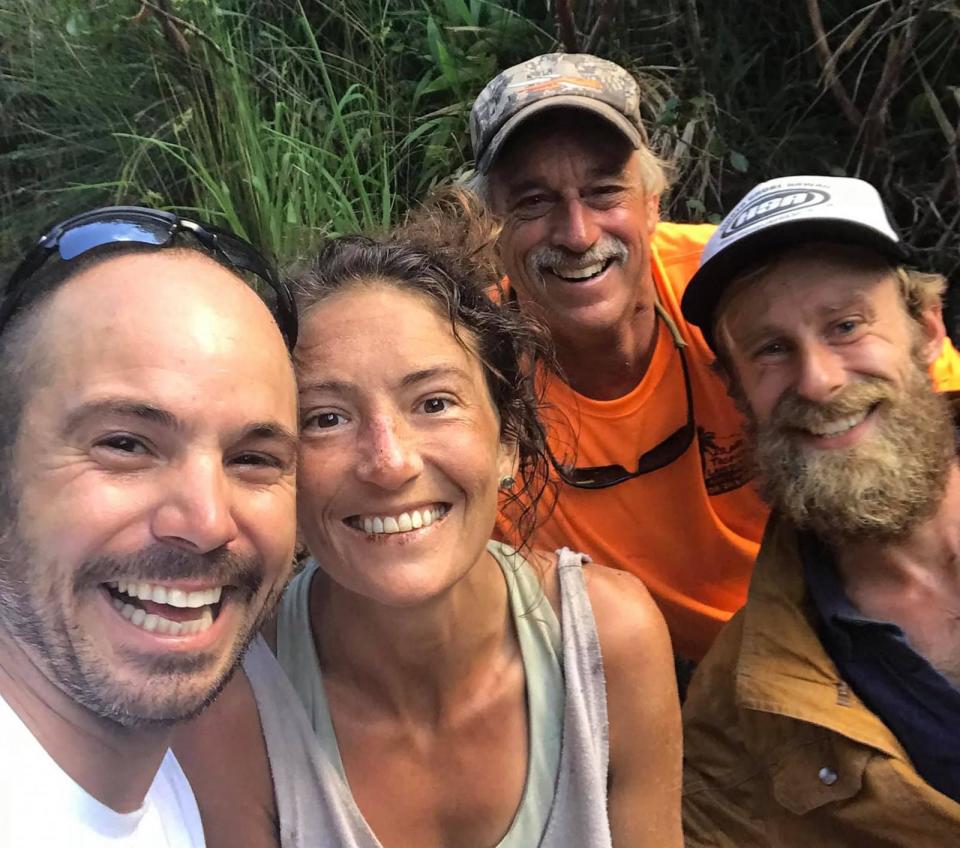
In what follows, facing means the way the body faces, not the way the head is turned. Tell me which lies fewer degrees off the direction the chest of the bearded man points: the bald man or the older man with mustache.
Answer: the bald man

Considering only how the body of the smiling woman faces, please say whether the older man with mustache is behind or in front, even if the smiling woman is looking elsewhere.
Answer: behind

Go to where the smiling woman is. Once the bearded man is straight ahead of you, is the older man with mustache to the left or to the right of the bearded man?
left

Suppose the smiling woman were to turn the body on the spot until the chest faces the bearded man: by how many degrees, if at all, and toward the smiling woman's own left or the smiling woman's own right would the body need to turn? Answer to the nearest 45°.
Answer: approximately 90° to the smiling woman's own left

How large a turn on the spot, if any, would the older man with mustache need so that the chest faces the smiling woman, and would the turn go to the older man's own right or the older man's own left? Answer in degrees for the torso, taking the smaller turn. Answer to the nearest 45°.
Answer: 0° — they already face them

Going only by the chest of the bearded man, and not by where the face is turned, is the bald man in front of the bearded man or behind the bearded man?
in front

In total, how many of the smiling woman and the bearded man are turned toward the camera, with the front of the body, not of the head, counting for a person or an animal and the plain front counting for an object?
2

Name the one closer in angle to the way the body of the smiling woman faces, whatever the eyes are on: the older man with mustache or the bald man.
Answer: the bald man
